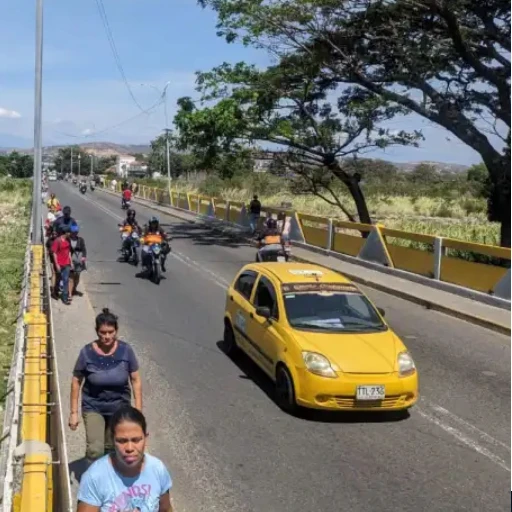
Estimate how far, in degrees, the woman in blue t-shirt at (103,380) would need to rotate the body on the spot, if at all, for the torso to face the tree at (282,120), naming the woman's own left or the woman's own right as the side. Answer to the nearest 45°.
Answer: approximately 180°

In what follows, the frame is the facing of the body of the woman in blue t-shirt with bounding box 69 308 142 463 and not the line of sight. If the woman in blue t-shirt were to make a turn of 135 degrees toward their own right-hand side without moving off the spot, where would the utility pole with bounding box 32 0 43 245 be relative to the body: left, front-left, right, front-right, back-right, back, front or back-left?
front-right

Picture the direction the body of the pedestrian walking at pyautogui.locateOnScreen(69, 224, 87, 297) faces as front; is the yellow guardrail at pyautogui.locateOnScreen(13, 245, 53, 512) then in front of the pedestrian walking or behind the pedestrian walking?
in front

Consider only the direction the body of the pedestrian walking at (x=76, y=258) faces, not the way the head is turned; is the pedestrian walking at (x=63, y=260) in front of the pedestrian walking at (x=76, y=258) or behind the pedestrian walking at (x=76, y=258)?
in front

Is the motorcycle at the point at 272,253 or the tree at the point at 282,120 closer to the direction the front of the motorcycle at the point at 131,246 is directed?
the motorcycle

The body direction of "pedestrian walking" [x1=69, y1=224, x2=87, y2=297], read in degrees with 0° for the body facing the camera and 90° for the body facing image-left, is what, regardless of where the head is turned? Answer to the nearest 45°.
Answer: approximately 0°

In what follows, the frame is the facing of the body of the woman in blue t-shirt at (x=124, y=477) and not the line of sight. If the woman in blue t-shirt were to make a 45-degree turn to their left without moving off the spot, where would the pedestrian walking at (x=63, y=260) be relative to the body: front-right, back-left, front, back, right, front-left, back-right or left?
back-left

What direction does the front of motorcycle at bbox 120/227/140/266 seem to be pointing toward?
toward the camera

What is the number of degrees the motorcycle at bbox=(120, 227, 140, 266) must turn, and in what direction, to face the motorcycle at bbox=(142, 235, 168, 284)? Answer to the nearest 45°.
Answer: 0° — it already faces it
